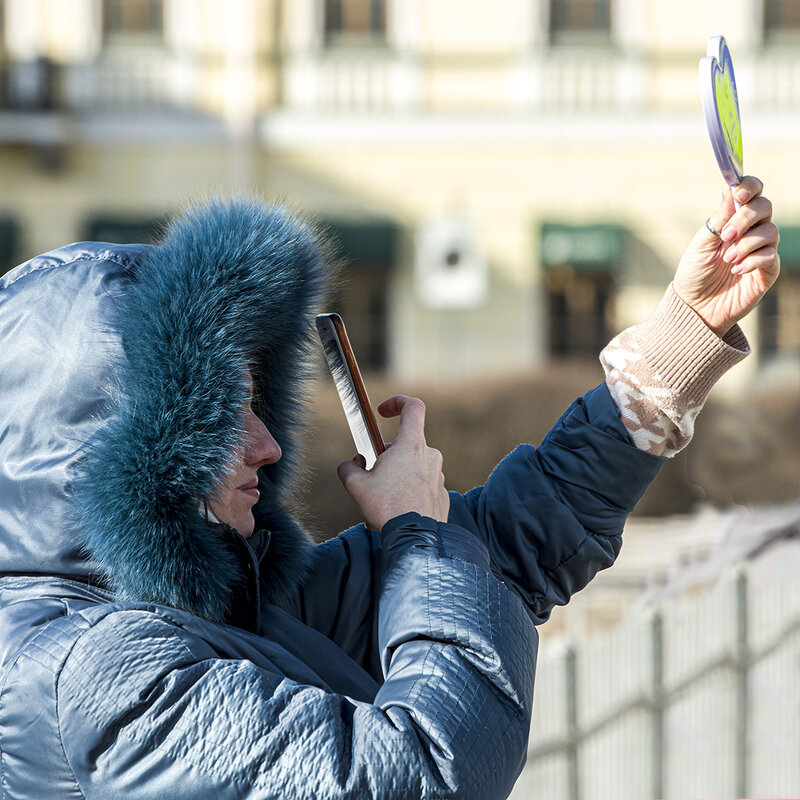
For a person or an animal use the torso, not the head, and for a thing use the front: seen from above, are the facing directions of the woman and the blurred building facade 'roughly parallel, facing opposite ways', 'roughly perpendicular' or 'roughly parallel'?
roughly perpendicular

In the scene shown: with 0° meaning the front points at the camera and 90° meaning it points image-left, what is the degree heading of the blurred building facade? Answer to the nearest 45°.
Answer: approximately 0°

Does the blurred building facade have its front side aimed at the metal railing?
yes

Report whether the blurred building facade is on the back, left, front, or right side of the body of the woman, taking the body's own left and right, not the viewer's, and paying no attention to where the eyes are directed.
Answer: left

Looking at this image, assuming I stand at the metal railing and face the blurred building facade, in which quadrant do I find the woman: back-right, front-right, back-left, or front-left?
back-left

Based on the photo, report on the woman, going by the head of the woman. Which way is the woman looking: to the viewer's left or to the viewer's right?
to the viewer's right

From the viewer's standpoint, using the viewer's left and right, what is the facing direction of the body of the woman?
facing to the right of the viewer

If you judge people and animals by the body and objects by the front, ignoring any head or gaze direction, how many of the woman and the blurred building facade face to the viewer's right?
1

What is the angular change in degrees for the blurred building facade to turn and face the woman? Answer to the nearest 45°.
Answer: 0° — it already faces them

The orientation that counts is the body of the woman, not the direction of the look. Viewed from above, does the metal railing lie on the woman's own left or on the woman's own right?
on the woman's own left
